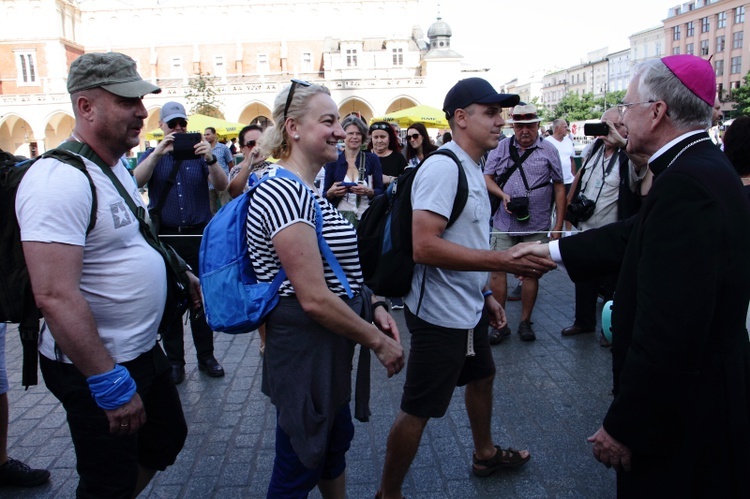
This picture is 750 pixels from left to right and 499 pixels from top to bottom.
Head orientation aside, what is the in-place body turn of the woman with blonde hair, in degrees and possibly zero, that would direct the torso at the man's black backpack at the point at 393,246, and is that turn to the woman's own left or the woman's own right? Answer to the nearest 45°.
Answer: approximately 45° to the woman's own left

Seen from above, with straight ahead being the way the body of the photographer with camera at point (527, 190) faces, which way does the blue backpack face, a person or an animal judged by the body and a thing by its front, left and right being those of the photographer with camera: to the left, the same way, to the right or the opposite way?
to the right

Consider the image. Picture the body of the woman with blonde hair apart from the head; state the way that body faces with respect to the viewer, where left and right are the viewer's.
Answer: facing to the right of the viewer

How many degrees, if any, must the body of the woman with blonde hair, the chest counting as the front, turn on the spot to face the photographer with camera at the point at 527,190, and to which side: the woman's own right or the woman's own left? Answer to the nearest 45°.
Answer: approximately 45° to the woman's own left

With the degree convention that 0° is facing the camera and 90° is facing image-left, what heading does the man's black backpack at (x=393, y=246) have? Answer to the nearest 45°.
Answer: approximately 90°

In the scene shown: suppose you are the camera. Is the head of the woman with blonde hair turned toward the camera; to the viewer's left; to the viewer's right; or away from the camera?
to the viewer's right

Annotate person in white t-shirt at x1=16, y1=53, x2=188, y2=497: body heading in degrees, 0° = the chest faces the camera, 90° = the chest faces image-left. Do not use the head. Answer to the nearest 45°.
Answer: approximately 270°

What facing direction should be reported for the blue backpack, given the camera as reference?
facing to the left of the viewer
